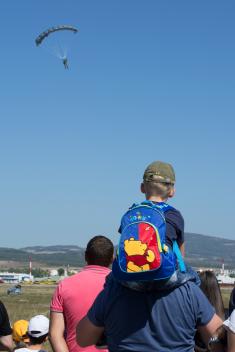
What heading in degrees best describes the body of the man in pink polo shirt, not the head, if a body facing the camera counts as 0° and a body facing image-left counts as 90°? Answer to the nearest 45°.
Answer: approximately 180°

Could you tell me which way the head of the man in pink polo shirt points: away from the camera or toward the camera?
away from the camera
